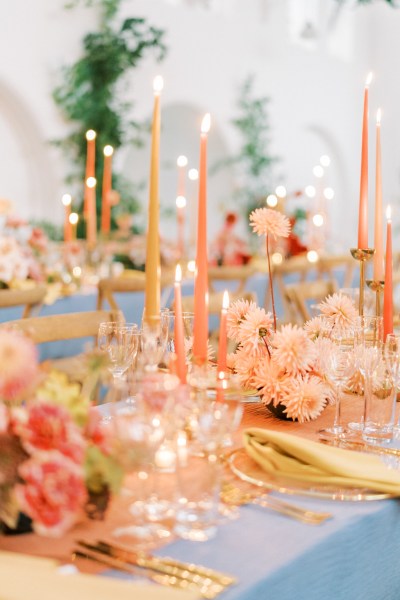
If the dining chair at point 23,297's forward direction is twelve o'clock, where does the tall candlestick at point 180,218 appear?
The tall candlestick is roughly at 1 o'clock from the dining chair.
